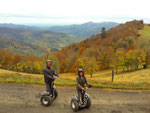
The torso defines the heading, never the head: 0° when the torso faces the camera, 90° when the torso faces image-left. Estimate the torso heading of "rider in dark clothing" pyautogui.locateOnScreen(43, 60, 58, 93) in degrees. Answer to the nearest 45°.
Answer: approximately 315°

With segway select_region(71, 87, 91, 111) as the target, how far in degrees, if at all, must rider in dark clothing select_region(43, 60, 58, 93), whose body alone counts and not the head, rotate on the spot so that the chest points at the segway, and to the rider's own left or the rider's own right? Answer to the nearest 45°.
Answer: approximately 45° to the rider's own left
